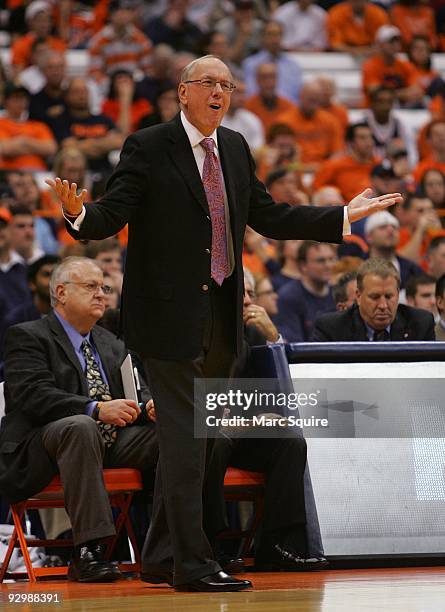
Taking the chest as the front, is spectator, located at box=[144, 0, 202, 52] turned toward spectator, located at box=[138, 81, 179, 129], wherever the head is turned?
yes

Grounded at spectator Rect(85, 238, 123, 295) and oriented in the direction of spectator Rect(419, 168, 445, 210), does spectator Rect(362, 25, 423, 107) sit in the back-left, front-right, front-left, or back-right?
front-left

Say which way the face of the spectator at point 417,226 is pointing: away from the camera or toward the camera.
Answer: toward the camera

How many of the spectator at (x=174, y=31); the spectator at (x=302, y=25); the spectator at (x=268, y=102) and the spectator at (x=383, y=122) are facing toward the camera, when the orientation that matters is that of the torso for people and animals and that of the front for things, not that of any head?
4

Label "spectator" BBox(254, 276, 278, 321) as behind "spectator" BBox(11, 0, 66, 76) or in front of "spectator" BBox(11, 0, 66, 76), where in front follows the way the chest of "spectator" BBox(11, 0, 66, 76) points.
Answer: in front

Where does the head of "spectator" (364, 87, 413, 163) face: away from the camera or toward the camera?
toward the camera

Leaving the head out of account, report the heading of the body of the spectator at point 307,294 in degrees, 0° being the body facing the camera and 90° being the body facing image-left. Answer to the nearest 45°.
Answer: approximately 315°

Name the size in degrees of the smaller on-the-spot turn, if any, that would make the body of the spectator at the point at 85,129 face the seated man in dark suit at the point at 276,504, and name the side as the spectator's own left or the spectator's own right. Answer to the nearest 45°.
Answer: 0° — they already face them

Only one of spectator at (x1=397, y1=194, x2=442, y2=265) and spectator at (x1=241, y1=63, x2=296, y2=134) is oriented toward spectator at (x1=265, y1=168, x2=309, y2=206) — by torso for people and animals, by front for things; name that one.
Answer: spectator at (x1=241, y1=63, x2=296, y2=134)

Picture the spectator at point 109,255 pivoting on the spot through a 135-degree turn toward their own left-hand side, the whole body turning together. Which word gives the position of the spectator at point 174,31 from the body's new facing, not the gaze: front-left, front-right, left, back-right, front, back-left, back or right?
front

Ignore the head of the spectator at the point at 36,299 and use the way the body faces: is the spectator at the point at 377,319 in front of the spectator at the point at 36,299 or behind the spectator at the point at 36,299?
in front

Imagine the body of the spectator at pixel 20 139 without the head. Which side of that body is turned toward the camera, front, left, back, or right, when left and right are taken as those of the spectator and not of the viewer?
front

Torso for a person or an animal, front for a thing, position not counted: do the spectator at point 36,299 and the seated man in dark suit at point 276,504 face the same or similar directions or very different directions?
same or similar directions

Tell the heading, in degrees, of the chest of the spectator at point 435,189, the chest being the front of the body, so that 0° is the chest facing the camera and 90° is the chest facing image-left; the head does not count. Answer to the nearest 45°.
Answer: approximately 315°

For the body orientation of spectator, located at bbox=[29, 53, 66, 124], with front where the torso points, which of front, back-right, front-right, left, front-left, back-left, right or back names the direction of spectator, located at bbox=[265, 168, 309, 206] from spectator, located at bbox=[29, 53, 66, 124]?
front-left

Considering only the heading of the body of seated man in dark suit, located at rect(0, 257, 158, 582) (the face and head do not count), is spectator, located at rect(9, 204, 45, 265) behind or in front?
behind

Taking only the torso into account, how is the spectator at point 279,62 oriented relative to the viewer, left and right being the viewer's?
facing the viewer

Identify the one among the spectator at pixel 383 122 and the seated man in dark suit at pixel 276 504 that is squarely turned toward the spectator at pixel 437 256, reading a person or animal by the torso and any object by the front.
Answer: the spectator at pixel 383 122
